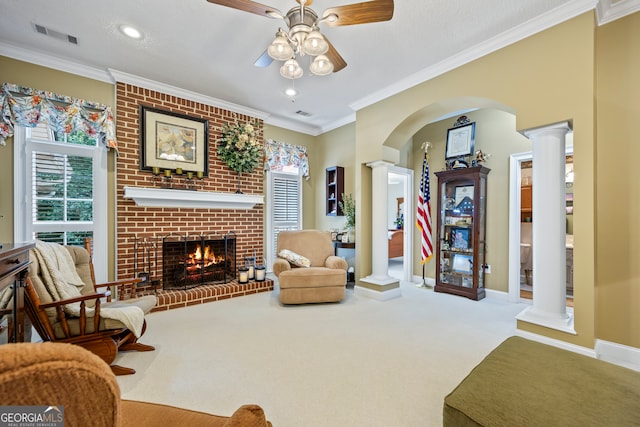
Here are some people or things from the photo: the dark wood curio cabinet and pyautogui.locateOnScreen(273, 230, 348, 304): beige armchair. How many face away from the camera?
0

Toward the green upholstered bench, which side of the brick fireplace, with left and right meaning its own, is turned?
front

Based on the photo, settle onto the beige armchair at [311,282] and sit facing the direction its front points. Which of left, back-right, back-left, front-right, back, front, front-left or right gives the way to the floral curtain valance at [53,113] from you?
right

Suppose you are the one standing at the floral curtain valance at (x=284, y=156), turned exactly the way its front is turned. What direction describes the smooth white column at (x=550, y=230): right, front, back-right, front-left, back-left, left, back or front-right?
front

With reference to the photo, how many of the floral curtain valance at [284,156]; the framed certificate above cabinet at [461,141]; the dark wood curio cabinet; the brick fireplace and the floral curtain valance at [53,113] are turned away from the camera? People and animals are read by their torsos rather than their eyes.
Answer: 0

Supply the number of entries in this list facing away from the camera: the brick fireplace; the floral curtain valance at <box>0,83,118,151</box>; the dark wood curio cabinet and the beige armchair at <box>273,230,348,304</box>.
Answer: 0

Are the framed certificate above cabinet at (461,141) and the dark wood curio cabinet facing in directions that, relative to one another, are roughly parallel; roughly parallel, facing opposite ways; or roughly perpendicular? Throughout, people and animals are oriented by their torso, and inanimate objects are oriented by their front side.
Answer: roughly parallel

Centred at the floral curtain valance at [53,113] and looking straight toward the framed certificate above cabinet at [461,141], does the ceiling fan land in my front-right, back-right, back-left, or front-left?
front-right

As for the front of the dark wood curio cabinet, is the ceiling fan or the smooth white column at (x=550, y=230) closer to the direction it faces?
the ceiling fan

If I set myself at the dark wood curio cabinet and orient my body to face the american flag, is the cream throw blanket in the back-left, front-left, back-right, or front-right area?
front-left

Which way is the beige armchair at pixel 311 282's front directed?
toward the camera

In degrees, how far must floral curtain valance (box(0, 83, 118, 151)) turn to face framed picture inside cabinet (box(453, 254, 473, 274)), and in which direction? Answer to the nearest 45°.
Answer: approximately 90° to its left

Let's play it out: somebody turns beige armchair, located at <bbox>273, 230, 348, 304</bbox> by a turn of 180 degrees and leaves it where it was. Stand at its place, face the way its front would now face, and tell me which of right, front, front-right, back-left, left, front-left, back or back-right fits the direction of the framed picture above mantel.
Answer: left

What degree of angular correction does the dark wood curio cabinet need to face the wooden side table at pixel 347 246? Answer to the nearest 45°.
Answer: approximately 45° to its right

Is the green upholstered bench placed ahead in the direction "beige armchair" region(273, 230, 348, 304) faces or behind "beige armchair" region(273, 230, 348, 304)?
ahead

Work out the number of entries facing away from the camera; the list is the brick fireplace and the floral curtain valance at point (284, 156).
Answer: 0

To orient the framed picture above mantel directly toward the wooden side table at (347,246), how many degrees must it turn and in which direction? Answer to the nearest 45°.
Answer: approximately 45° to its left

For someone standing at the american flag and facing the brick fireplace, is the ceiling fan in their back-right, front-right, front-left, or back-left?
front-left
